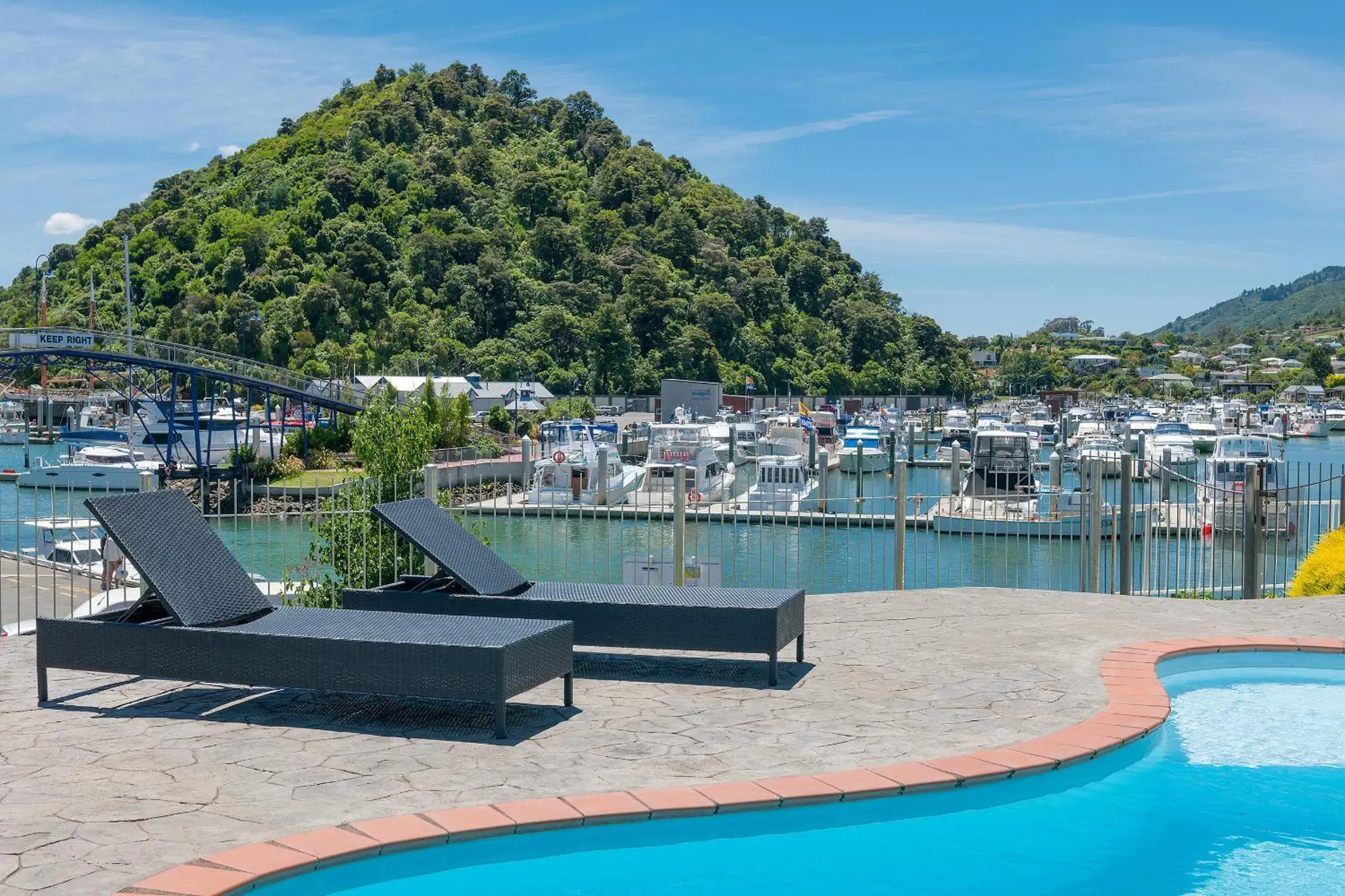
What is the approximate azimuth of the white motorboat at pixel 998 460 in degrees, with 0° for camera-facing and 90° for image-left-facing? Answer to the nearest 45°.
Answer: approximately 180°

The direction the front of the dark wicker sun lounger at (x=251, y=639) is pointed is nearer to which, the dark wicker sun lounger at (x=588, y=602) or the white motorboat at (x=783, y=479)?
the dark wicker sun lounger

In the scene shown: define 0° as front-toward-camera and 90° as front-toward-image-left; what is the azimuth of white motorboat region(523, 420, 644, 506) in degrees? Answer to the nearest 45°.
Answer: approximately 225°

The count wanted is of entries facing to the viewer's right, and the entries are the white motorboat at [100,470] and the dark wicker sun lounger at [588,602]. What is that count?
1

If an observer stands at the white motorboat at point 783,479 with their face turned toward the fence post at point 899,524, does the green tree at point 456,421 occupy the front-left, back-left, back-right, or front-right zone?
back-right

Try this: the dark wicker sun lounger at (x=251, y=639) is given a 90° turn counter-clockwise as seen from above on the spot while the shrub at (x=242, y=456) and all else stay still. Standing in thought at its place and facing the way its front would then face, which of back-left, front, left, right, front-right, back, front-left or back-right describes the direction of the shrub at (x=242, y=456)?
front-left

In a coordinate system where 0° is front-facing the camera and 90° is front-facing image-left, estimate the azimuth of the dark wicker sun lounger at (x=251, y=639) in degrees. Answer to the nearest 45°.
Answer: approximately 315°

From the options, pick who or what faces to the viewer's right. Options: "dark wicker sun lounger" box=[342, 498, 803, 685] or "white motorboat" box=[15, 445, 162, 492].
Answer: the dark wicker sun lounger

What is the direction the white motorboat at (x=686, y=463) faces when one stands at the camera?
facing away from the viewer and to the right of the viewer

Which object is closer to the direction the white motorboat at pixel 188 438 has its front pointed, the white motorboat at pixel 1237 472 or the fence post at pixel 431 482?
the white motorboat

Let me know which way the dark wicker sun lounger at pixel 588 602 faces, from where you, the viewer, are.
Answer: facing to the right of the viewer
